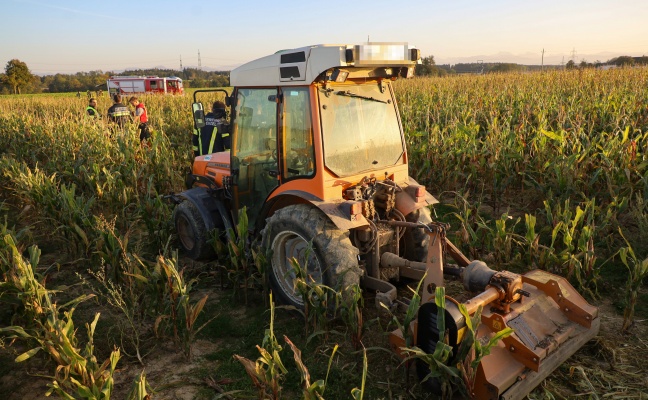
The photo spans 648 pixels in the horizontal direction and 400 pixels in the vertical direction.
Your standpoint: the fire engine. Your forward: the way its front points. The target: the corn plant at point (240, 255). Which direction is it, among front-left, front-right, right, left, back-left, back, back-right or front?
right

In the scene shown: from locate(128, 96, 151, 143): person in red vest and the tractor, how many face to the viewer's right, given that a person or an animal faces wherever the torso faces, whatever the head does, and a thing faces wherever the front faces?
0

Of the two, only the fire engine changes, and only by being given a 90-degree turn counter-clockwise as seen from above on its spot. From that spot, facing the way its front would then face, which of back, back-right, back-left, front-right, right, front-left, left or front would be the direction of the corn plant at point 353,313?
back

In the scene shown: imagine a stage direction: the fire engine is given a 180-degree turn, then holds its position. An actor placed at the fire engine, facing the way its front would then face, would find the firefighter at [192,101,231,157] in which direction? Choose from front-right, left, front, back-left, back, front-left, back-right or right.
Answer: left

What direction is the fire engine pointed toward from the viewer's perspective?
to the viewer's right

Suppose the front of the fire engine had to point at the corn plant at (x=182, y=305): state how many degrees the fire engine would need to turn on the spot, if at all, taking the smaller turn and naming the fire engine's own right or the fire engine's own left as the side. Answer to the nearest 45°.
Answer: approximately 90° to the fire engine's own right

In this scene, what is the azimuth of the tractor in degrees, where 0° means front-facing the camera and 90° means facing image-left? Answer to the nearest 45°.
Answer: approximately 135°

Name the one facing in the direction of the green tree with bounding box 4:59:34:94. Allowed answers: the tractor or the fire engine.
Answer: the tractor

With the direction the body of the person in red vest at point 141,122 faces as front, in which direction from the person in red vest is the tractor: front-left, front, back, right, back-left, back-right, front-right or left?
left

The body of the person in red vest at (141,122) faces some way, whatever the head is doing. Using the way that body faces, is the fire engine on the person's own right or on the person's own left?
on the person's own right

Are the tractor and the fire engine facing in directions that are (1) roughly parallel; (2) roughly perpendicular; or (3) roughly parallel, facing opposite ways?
roughly perpendicular

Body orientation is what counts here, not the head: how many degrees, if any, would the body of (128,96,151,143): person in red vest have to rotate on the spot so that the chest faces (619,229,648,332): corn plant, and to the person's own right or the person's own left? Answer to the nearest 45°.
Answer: approximately 90° to the person's own left

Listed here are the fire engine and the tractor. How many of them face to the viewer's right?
1
